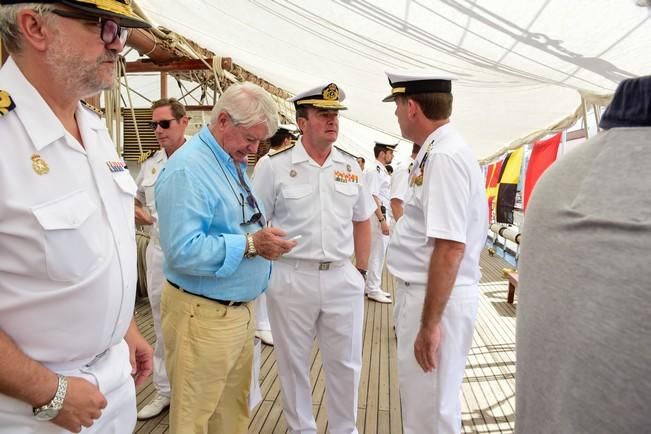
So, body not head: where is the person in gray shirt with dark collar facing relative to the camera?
away from the camera

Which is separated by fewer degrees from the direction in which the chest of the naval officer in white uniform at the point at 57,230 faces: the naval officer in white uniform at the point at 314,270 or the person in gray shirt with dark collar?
the person in gray shirt with dark collar

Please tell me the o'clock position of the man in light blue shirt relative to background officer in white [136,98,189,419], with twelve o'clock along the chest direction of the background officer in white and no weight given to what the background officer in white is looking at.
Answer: The man in light blue shirt is roughly at 10 o'clock from the background officer in white.

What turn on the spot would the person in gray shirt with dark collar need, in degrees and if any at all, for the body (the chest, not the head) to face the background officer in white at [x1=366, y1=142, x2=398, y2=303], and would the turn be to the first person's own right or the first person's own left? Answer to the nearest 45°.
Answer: approximately 45° to the first person's own left

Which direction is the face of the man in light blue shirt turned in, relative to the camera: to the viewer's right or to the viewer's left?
to the viewer's right

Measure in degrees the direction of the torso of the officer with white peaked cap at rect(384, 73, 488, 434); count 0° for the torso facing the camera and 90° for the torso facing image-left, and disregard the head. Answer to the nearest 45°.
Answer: approximately 90°
